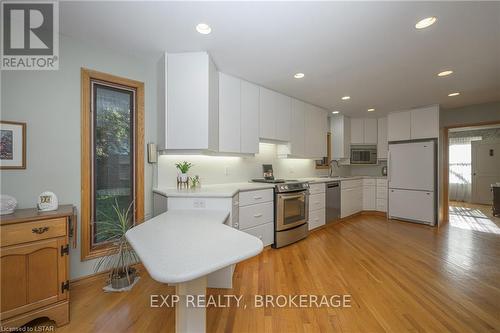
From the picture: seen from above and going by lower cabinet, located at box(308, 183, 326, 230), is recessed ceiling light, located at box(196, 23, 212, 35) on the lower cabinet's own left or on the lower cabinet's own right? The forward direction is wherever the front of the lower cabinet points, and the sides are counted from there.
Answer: on the lower cabinet's own right

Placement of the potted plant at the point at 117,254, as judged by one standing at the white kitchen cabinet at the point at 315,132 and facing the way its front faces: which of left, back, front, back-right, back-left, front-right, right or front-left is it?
right

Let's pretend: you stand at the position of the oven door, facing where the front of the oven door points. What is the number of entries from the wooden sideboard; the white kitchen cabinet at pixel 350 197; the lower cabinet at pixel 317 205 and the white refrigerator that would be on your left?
3

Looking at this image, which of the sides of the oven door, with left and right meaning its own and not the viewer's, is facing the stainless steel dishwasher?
left

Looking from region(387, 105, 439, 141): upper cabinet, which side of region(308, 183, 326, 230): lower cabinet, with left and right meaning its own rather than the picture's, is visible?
left

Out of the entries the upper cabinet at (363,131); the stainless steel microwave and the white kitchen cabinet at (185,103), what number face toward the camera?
3

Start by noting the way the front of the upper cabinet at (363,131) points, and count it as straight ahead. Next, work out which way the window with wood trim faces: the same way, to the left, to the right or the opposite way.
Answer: to the left

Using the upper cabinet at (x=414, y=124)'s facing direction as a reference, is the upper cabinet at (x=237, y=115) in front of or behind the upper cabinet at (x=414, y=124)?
in front

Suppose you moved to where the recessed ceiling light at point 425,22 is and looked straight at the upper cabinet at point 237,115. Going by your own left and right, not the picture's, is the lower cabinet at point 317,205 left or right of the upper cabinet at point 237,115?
right

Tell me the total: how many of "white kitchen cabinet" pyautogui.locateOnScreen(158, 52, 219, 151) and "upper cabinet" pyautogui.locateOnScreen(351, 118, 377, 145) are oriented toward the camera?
2

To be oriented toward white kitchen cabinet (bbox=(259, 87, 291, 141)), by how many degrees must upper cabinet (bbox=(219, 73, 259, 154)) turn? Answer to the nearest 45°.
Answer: approximately 90° to its left

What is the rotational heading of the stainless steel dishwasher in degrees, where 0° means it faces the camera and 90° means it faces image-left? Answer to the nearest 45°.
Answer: approximately 315°

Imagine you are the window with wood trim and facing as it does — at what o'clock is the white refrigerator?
The white refrigerator is roughly at 11 o'clock from the window with wood trim.

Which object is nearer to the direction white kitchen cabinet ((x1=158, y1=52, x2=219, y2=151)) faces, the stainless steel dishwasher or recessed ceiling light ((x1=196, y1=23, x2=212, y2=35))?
the recessed ceiling light
